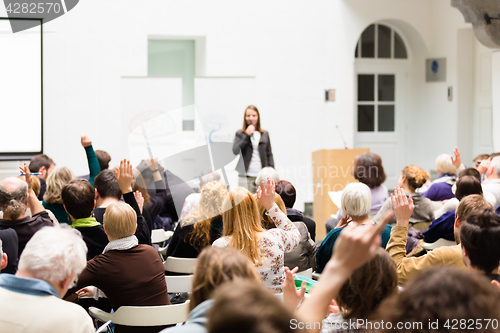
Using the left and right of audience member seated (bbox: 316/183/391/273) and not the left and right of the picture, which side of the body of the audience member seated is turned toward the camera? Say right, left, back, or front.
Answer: back

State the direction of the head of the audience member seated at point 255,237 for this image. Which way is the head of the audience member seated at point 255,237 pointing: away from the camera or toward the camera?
away from the camera

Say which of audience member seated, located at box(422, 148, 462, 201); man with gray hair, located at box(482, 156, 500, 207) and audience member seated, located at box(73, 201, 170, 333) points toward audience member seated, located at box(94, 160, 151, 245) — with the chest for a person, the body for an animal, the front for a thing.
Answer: audience member seated, located at box(73, 201, 170, 333)

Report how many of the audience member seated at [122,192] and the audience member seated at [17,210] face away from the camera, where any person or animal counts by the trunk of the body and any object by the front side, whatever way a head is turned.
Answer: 2

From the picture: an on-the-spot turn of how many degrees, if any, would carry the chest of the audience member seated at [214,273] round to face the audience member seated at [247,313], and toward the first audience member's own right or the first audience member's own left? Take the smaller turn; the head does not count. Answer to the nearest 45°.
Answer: approximately 135° to the first audience member's own right

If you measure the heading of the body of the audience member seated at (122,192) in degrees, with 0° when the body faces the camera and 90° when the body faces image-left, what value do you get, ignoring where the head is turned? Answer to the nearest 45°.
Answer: approximately 180°

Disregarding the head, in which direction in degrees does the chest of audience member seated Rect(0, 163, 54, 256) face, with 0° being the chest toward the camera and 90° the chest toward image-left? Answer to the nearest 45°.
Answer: approximately 180°

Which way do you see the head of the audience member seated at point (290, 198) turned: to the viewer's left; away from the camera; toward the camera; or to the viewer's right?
away from the camera

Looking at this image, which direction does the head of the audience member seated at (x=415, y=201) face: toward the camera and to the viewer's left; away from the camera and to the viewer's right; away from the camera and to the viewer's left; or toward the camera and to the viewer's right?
away from the camera and to the viewer's left

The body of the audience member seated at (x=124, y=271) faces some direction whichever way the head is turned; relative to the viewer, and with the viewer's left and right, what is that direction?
facing away from the viewer

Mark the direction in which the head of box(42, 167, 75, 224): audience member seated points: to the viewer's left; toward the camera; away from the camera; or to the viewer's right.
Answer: away from the camera

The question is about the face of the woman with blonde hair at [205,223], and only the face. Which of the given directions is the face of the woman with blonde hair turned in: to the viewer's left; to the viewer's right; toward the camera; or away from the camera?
away from the camera

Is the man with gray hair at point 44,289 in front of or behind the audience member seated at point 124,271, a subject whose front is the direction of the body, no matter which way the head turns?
behind

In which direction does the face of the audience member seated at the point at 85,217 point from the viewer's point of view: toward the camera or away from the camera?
away from the camera

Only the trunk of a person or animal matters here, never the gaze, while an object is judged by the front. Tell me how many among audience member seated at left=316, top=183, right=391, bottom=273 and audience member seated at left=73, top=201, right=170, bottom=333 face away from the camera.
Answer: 2
